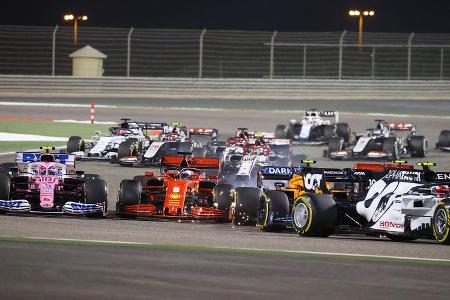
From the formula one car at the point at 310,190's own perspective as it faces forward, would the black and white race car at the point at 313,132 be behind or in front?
behind

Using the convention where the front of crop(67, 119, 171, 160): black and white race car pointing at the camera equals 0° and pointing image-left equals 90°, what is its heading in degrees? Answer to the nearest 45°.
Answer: approximately 45°
